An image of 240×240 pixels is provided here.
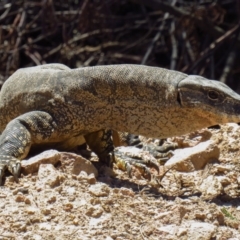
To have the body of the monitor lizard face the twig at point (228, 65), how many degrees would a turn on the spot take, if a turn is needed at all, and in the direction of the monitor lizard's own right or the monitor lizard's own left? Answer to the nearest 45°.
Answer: approximately 90° to the monitor lizard's own left

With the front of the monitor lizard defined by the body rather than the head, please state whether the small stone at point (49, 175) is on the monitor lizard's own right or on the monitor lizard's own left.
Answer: on the monitor lizard's own right

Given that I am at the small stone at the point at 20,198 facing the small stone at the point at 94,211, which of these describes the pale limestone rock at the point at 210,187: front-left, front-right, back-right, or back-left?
front-left

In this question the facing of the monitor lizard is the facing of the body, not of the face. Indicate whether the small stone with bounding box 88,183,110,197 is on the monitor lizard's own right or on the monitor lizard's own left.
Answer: on the monitor lizard's own right

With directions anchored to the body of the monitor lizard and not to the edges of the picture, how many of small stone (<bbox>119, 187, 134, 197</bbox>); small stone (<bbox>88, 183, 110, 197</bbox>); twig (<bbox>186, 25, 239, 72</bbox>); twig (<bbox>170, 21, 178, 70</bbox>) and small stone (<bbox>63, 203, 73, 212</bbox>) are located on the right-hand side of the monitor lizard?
3

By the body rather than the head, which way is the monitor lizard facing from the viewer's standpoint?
to the viewer's right

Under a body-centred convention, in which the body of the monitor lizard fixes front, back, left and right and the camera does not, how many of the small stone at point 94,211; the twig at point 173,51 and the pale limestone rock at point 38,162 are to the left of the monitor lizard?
1

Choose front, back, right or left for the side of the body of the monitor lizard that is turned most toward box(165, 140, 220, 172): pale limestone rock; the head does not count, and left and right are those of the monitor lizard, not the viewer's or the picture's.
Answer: front

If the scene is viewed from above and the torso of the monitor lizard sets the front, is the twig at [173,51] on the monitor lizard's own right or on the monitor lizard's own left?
on the monitor lizard's own left

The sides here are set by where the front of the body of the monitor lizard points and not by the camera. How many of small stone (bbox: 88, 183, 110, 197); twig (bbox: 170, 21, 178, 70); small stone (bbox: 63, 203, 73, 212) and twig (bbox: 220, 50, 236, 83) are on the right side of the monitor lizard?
2

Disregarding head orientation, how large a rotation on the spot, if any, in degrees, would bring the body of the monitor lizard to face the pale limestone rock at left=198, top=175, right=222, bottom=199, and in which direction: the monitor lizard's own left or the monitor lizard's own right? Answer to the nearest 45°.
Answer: approximately 45° to the monitor lizard's own right

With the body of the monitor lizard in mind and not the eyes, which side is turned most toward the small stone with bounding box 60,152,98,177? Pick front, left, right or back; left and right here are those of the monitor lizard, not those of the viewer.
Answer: right

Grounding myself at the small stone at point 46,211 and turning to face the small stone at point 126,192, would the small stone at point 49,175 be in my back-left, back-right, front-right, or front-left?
front-left

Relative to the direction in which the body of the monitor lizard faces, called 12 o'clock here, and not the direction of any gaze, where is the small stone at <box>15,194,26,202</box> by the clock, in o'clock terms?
The small stone is roughly at 4 o'clock from the monitor lizard.

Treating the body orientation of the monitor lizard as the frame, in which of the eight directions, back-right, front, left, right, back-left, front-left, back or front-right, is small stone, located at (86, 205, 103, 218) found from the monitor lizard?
right

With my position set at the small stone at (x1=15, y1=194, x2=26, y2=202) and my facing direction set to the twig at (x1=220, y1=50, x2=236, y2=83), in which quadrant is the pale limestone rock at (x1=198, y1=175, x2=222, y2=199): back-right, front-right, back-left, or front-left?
front-right

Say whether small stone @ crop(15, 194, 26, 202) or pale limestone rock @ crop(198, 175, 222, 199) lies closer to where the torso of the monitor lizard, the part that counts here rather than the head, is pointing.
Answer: the pale limestone rock

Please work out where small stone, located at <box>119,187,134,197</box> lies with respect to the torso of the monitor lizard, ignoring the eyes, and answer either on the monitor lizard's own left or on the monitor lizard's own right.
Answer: on the monitor lizard's own right
